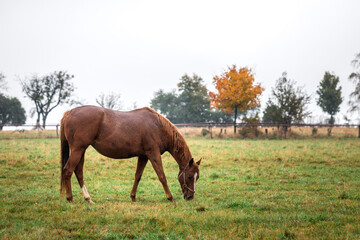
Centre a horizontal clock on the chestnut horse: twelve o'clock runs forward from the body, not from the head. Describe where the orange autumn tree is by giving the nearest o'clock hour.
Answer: The orange autumn tree is roughly at 10 o'clock from the chestnut horse.

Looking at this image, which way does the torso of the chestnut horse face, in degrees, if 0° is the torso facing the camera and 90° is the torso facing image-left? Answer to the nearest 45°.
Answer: approximately 270°
